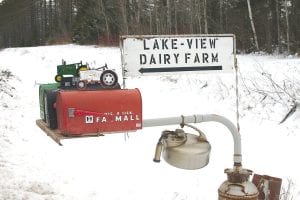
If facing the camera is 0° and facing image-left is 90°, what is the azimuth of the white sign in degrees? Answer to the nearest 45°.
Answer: approximately 0°

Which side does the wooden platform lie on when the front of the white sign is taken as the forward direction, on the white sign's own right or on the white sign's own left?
on the white sign's own right

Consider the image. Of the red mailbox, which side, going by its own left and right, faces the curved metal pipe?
back

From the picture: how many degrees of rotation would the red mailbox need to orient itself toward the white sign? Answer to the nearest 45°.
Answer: approximately 135° to its right

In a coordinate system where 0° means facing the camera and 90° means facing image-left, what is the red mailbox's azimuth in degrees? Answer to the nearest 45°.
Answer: approximately 90°

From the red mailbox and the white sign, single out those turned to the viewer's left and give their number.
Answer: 1

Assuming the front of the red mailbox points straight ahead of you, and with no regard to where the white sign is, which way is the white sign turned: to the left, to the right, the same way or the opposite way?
to the left
